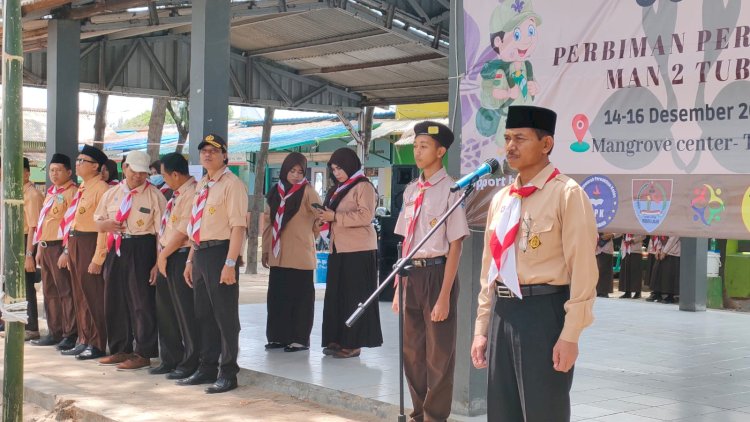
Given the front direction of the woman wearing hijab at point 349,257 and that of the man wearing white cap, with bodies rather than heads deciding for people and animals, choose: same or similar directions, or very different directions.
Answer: same or similar directions

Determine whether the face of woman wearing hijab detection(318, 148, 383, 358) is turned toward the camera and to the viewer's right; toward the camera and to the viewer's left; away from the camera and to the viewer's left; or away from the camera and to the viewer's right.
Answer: toward the camera and to the viewer's left

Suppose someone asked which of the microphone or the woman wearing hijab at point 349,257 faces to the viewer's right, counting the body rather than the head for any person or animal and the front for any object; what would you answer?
the microphone

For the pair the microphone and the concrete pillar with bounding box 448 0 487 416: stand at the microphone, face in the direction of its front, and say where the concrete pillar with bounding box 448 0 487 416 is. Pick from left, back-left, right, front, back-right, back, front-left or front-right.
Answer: left

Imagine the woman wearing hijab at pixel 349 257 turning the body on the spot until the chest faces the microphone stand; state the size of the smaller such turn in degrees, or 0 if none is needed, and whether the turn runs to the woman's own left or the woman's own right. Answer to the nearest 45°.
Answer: approximately 45° to the woman's own left

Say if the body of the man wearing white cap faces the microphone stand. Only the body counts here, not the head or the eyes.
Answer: no

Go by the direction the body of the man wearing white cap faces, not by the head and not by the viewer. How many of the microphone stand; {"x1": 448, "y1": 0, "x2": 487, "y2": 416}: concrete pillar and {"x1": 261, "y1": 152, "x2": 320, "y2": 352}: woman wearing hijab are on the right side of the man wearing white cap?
0

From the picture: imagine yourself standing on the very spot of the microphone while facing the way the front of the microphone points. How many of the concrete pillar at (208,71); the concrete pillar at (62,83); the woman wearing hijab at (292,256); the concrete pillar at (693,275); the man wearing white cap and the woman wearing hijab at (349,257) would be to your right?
0

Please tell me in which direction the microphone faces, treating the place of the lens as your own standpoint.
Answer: facing to the right of the viewer

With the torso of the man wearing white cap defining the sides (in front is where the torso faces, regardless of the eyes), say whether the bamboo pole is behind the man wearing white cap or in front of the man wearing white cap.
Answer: in front

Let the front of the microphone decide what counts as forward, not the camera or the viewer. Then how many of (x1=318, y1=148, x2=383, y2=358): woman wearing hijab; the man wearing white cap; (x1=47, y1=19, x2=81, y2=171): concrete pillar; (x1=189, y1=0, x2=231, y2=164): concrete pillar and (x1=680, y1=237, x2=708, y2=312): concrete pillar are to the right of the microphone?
0

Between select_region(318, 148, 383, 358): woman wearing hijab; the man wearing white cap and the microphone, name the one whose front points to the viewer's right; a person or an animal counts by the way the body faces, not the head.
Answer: the microphone

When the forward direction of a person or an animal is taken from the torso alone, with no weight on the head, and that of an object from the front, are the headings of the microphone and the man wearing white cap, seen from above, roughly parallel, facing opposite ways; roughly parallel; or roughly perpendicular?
roughly perpendicular

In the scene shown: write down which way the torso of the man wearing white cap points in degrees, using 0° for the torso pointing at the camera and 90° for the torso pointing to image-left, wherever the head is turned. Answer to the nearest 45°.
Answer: approximately 45°

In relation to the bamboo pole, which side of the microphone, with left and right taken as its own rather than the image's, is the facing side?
back

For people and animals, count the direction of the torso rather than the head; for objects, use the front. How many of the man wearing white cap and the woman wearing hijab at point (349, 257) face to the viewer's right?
0

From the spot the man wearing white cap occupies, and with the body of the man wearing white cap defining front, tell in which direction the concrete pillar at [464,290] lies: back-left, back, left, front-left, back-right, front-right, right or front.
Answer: left

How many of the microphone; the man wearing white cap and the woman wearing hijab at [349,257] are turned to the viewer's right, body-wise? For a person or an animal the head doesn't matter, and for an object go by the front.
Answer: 1
